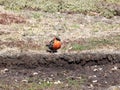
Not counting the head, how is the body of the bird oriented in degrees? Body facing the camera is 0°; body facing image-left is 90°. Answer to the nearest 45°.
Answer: approximately 315°
